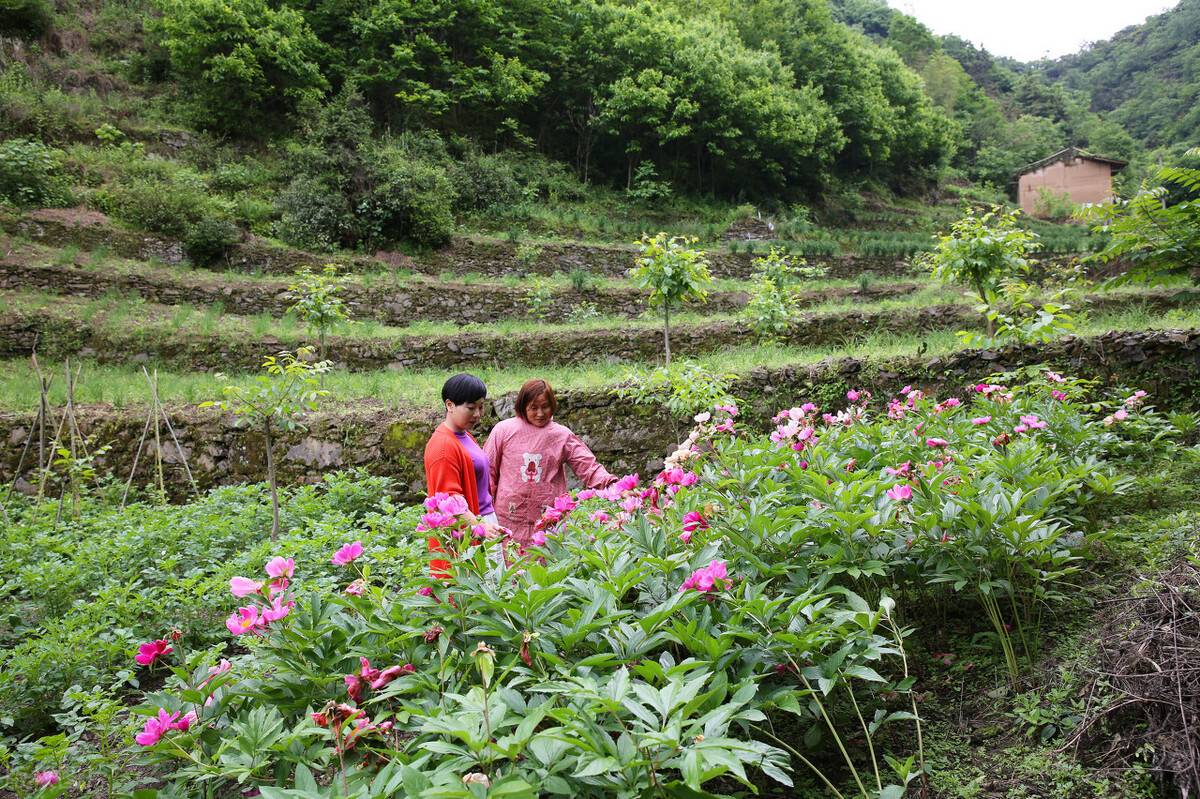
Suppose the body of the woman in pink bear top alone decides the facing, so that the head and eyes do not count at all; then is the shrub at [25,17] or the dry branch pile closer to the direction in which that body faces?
the dry branch pile

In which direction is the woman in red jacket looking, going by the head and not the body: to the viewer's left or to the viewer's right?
to the viewer's right

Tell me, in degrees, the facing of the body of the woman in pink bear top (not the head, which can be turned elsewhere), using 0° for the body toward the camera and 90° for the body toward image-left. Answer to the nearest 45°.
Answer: approximately 0°

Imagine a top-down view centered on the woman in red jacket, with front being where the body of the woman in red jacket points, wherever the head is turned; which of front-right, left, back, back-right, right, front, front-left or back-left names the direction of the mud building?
left

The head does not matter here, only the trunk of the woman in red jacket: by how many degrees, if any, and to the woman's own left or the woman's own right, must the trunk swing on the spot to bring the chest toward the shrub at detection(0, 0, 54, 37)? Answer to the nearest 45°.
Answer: approximately 180°

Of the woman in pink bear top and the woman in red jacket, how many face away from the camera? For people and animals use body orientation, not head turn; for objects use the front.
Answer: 0

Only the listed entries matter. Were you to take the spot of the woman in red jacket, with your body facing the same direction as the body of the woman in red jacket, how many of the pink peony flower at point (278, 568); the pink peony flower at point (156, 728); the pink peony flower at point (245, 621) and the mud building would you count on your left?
1

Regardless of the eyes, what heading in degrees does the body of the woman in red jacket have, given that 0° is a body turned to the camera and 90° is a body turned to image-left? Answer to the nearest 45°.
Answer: approximately 315°

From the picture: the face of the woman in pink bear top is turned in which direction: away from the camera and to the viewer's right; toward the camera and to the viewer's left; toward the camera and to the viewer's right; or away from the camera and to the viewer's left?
toward the camera and to the viewer's right

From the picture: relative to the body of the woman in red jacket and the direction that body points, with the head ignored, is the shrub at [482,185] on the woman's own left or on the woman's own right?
on the woman's own left

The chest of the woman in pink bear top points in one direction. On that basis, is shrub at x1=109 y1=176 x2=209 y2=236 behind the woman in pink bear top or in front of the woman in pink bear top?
behind

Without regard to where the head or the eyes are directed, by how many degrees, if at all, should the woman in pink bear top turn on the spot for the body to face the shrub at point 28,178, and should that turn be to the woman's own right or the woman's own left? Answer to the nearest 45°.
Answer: approximately 135° to the woman's own right

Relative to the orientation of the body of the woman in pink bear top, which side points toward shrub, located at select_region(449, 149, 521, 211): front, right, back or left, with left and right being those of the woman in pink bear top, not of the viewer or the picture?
back
